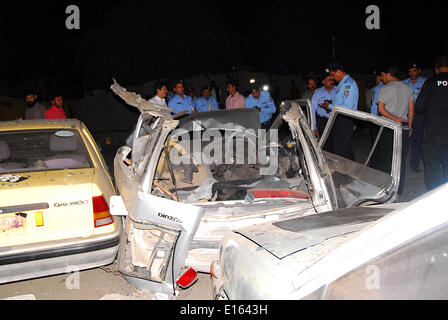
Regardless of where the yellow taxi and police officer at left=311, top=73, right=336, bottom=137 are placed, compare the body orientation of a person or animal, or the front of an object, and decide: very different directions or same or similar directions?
very different directions

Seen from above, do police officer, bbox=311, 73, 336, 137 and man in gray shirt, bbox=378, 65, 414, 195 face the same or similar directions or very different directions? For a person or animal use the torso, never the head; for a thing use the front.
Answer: very different directions

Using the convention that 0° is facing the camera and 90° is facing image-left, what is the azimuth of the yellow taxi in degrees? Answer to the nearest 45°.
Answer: approximately 180°

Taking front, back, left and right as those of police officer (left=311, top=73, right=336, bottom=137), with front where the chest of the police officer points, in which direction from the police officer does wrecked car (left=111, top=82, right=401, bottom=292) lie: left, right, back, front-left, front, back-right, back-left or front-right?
front-right

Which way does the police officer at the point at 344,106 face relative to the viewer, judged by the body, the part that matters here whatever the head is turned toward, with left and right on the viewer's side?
facing to the left of the viewer

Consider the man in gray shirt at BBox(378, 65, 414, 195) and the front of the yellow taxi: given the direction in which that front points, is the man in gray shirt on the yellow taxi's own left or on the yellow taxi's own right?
on the yellow taxi's own right
